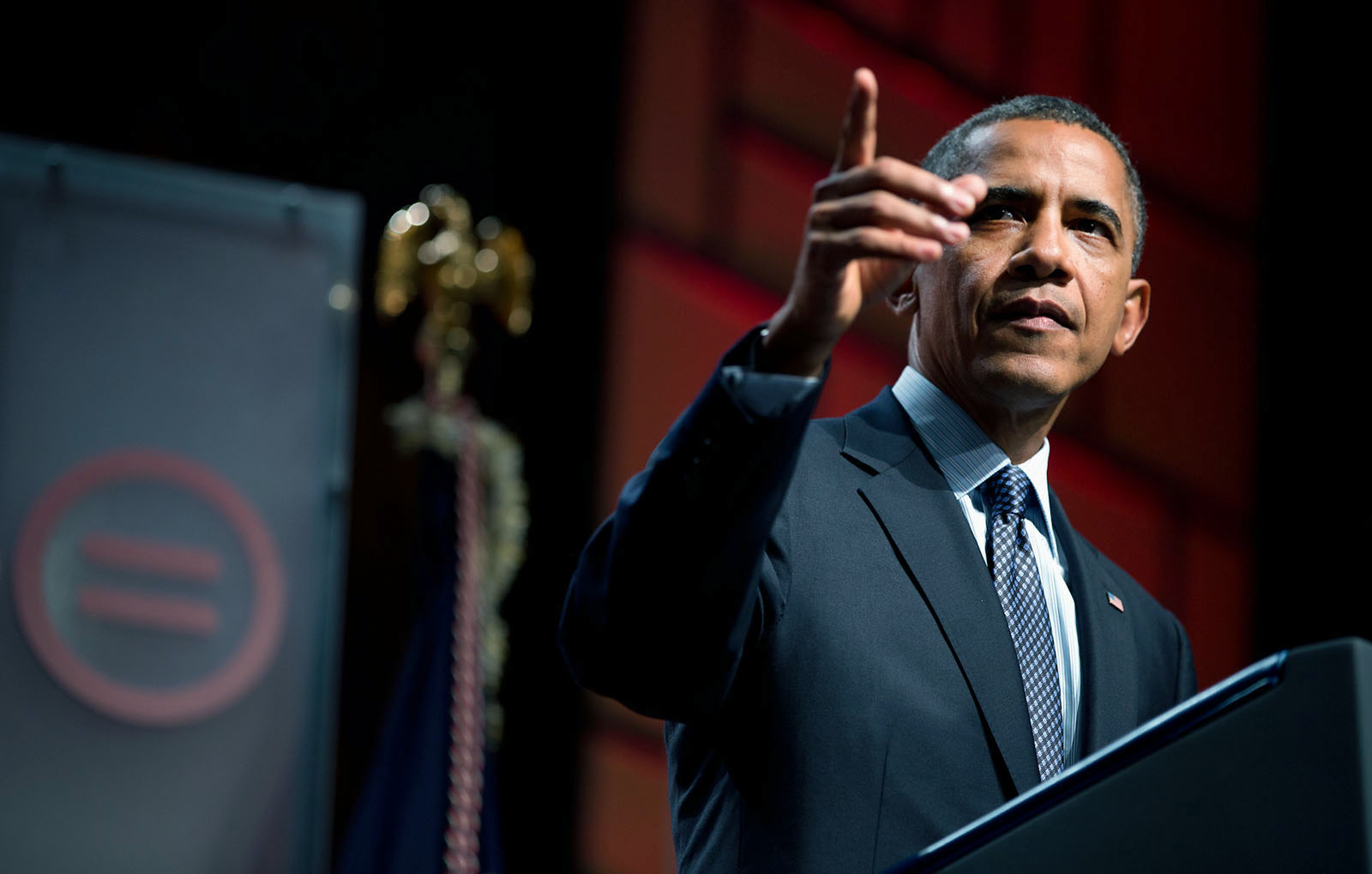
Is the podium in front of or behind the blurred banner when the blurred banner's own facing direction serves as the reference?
in front

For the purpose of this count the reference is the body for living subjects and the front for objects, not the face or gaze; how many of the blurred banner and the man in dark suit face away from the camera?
0

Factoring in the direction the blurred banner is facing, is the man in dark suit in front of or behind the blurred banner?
in front
